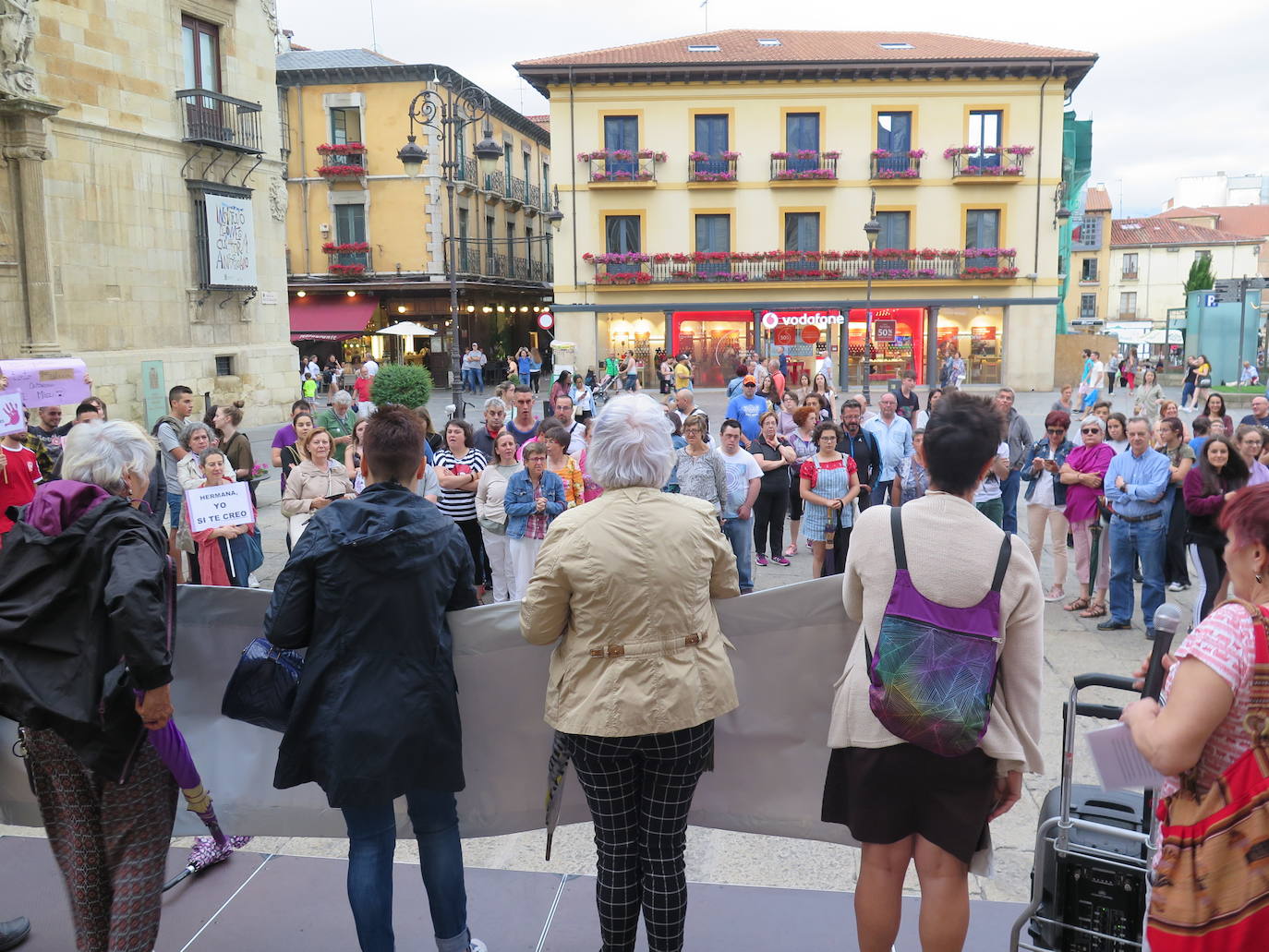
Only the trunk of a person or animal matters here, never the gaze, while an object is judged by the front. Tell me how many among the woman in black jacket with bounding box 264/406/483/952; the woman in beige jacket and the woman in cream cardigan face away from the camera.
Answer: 3

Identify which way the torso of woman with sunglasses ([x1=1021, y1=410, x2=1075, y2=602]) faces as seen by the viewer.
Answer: toward the camera

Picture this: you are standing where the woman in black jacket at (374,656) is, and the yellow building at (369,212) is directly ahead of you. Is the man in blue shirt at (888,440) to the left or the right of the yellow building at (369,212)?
right

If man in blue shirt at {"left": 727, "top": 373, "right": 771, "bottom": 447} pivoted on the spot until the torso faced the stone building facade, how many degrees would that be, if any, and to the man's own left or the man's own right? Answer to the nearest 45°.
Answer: approximately 135° to the man's own right

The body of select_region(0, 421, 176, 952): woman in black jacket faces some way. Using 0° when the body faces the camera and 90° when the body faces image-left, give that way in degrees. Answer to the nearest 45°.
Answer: approximately 225°

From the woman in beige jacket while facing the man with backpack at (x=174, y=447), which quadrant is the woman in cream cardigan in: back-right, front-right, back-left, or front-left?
back-right

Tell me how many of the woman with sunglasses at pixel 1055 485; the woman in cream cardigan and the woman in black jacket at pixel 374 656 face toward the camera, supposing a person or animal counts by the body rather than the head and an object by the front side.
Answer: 1

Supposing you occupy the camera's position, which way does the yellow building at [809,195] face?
facing the viewer

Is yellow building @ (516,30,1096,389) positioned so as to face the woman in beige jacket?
yes

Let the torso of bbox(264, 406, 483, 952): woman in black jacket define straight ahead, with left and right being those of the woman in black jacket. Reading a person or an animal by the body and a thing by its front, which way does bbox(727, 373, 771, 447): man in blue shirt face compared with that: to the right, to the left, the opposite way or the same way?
the opposite way

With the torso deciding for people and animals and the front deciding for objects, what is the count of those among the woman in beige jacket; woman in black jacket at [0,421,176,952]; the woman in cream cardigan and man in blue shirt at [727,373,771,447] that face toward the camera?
1

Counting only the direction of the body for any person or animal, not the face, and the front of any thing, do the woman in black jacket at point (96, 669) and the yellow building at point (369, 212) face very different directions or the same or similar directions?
very different directions

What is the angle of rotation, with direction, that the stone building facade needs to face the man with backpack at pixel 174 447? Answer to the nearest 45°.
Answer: approximately 45° to its right

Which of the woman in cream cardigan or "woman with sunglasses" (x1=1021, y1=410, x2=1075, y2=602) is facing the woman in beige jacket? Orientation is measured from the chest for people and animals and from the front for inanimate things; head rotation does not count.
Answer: the woman with sunglasses

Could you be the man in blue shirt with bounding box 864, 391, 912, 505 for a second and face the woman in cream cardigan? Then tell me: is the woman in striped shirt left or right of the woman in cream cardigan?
right

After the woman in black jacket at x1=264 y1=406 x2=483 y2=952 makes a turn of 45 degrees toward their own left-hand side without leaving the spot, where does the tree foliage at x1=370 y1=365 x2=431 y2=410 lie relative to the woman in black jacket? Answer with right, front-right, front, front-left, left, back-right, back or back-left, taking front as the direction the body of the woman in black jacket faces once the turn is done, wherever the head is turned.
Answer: front-right
